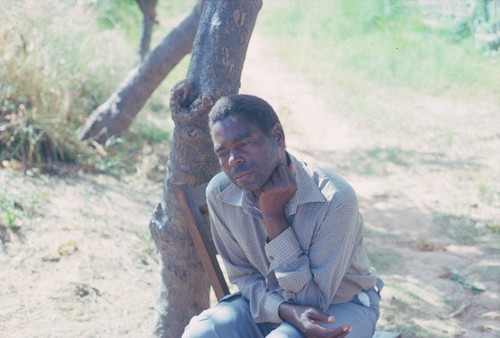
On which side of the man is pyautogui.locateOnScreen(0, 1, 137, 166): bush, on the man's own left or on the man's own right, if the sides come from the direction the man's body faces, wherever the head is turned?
on the man's own right

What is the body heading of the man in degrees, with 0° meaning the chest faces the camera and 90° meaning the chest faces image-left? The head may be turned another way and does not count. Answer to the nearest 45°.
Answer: approximately 45°
